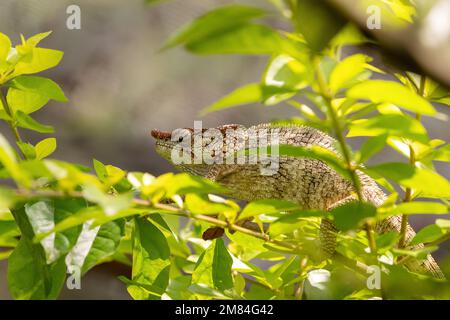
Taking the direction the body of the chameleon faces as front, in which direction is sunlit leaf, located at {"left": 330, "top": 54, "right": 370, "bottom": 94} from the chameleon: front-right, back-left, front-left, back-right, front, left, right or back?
left

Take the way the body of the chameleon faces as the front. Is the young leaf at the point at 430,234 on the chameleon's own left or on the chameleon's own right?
on the chameleon's own left

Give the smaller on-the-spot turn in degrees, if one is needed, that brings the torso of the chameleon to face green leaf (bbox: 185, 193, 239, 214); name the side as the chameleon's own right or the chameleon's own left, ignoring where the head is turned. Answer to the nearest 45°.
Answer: approximately 90° to the chameleon's own left

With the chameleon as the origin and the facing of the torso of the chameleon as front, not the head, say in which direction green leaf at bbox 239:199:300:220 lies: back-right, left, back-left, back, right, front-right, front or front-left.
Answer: left

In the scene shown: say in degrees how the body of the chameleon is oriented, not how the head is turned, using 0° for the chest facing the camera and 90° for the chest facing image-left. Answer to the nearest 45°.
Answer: approximately 90°

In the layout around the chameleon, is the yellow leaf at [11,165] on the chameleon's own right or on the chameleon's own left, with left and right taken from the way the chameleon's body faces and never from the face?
on the chameleon's own left
